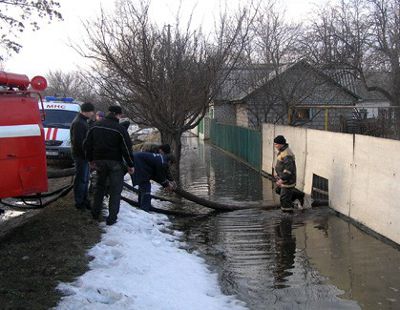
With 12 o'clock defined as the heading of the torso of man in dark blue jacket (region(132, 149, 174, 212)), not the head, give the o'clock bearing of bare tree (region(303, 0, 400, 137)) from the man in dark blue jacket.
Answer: The bare tree is roughly at 10 o'clock from the man in dark blue jacket.

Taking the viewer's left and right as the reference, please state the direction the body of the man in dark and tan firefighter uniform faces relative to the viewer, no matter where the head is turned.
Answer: facing to the left of the viewer

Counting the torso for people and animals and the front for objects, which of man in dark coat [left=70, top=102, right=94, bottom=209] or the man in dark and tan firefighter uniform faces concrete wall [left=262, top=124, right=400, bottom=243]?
the man in dark coat

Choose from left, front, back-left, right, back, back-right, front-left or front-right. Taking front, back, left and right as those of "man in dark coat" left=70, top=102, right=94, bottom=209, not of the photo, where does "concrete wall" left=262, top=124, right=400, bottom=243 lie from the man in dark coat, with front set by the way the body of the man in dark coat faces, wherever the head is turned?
front

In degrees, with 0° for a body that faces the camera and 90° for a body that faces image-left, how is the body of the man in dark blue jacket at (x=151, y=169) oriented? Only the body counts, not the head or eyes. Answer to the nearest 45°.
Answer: approximately 270°

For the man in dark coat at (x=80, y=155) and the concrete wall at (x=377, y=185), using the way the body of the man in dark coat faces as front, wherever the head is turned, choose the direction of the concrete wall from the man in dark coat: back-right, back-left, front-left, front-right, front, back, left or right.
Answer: front

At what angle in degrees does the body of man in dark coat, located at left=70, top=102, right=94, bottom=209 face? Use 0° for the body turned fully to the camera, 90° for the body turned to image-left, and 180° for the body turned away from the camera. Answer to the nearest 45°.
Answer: approximately 270°

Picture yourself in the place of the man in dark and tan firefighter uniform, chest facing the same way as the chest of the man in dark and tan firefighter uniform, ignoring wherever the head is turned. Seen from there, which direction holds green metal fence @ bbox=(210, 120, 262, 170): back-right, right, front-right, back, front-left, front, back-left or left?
right

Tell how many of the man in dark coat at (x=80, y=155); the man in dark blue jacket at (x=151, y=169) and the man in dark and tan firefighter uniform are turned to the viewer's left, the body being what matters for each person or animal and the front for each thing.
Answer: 1
